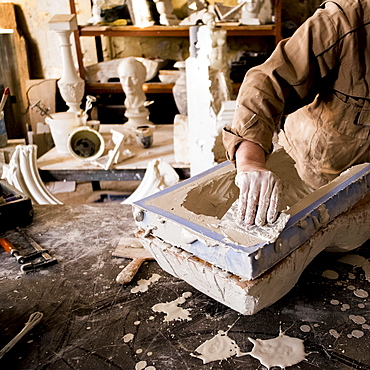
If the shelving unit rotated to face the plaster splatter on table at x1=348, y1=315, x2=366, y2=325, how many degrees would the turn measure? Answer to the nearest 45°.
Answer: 0° — it already faces it

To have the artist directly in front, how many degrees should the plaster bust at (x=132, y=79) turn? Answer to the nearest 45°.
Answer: approximately 45° to its left

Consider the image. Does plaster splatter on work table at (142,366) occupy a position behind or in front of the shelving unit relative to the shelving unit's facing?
in front

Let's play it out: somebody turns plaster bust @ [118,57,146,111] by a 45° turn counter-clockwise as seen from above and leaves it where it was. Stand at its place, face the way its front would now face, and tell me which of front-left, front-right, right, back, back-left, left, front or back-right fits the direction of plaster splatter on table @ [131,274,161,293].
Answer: front

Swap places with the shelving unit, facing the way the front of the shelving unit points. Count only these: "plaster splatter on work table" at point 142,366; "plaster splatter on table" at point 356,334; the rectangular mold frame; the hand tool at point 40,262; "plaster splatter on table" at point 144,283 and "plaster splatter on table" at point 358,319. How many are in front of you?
6

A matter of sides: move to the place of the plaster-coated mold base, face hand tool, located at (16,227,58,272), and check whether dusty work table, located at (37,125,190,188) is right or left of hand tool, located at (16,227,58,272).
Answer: right

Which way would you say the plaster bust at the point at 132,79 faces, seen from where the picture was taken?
facing the viewer and to the left of the viewer

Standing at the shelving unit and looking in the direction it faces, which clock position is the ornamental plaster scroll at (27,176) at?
The ornamental plaster scroll is roughly at 1 o'clock from the shelving unit.

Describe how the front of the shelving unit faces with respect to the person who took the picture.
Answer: facing the viewer

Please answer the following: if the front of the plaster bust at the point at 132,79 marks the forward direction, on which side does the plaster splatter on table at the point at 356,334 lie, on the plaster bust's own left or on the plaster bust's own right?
on the plaster bust's own left

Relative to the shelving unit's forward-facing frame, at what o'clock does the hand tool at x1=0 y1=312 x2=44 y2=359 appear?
The hand tool is roughly at 12 o'clock from the shelving unit.

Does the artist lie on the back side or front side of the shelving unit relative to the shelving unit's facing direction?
on the front side

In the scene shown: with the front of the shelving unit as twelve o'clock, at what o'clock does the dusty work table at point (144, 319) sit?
The dusty work table is roughly at 12 o'clock from the shelving unit.

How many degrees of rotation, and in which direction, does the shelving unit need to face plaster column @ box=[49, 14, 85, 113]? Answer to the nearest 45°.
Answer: approximately 45° to its right

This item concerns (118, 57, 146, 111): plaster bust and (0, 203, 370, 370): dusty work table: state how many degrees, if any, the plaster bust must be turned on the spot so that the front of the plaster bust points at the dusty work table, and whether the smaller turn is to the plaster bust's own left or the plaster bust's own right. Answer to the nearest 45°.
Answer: approximately 45° to the plaster bust's own left

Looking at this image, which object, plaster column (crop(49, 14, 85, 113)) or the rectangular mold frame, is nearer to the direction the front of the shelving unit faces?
the rectangular mold frame

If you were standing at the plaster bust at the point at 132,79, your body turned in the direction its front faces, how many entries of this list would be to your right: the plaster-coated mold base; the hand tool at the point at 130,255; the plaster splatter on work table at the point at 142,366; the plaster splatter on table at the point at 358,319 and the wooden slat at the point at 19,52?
1
